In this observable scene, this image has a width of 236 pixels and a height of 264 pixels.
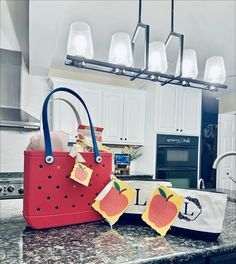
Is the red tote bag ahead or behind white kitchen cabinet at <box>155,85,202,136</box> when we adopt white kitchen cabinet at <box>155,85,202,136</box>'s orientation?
ahead

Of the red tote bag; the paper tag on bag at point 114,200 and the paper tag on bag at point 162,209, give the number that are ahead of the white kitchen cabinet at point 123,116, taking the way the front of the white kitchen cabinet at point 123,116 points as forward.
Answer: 3

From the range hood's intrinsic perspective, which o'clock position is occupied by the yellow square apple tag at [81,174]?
The yellow square apple tag is roughly at 12 o'clock from the range hood.

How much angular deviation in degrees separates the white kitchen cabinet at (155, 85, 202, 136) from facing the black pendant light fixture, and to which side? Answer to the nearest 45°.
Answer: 0° — it already faces it

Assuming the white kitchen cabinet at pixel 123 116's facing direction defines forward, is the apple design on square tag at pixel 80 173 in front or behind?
in front

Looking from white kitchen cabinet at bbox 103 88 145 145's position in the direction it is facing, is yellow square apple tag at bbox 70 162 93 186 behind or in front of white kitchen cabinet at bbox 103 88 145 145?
in front

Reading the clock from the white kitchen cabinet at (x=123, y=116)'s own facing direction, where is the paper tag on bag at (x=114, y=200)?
The paper tag on bag is roughly at 12 o'clock from the white kitchen cabinet.

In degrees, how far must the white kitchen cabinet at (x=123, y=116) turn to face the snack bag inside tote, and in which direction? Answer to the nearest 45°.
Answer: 0° — it already faces it

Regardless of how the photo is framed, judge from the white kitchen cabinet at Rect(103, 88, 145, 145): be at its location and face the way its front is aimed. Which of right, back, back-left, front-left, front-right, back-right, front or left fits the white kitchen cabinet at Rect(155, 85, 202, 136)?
left
